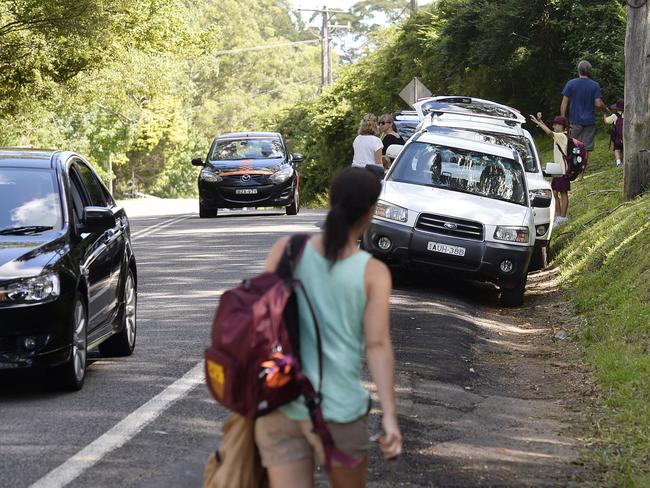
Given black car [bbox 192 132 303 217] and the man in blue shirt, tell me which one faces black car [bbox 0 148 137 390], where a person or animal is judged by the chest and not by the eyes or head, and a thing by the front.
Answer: black car [bbox 192 132 303 217]

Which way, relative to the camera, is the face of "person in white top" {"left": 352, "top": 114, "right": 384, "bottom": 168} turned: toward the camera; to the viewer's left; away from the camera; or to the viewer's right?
away from the camera

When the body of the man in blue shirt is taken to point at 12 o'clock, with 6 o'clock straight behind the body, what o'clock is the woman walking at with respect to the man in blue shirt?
The woman walking is roughly at 6 o'clock from the man in blue shirt.

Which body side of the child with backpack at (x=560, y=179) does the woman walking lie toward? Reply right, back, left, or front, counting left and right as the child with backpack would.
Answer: left

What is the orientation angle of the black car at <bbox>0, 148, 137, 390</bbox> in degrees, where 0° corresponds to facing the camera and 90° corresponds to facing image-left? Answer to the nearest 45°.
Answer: approximately 0°

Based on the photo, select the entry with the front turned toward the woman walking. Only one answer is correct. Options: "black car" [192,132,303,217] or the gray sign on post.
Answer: the black car

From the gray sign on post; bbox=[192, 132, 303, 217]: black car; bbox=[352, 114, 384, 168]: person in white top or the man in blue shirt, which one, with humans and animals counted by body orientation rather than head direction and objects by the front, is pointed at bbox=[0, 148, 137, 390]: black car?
bbox=[192, 132, 303, 217]: black car

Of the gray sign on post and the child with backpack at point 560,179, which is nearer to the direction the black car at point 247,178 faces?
the child with backpack

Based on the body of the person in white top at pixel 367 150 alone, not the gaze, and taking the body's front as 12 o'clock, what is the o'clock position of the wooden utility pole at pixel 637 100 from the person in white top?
The wooden utility pole is roughly at 3 o'clock from the person in white top.

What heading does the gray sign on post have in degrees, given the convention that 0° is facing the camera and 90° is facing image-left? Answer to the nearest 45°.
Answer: approximately 180°

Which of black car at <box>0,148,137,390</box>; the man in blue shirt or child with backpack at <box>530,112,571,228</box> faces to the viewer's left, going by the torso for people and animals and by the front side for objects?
the child with backpack

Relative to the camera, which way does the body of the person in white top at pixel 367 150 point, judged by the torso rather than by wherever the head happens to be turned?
away from the camera

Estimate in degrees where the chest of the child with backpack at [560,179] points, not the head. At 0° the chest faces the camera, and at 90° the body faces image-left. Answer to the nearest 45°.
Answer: approximately 90°
